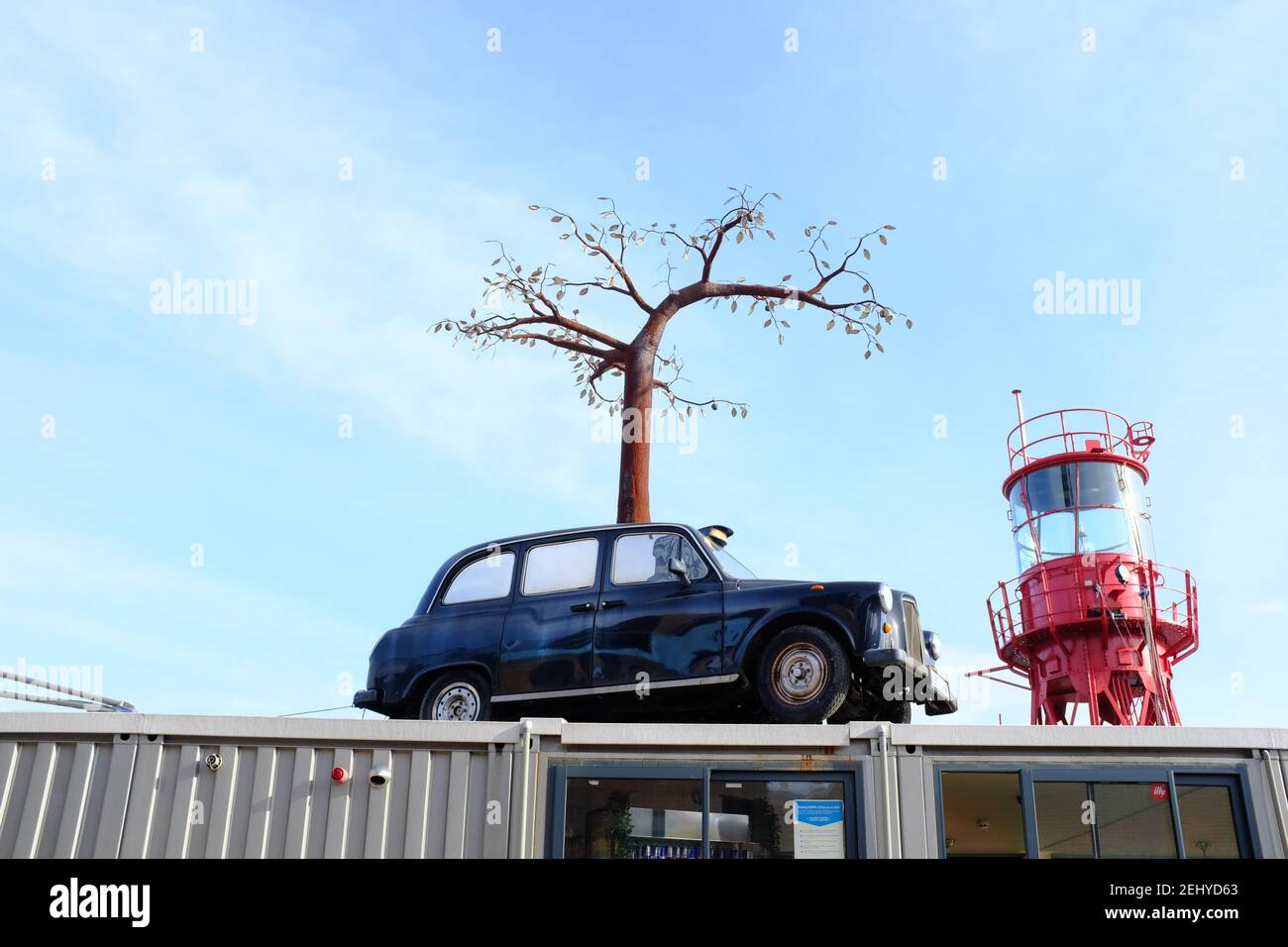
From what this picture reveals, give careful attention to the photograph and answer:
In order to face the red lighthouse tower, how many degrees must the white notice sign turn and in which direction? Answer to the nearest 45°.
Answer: approximately 180°

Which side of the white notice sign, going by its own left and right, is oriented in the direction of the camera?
front

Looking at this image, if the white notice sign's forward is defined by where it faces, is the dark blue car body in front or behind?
behind
